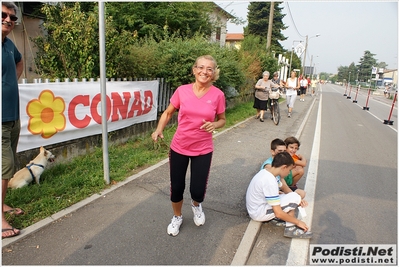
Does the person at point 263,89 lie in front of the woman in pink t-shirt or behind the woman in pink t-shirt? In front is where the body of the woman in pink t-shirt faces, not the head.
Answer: behind

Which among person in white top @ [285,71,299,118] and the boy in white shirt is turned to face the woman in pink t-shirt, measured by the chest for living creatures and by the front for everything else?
the person in white top

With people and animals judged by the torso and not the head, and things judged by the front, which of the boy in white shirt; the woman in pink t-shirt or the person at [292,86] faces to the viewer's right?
the boy in white shirt

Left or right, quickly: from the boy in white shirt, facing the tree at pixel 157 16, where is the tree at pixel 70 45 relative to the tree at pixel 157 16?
left

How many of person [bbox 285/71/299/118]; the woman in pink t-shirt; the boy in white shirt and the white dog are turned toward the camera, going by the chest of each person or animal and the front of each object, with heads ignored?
2

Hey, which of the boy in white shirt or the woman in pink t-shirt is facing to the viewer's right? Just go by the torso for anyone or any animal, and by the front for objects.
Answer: the boy in white shirt

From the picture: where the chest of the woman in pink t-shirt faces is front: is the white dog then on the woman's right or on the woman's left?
on the woman's right

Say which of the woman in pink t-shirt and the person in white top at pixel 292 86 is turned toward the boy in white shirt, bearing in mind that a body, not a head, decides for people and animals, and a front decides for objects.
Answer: the person in white top

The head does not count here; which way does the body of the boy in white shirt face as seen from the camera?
to the viewer's right

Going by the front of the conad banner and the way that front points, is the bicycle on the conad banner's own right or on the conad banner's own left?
on the conad banner's own left
